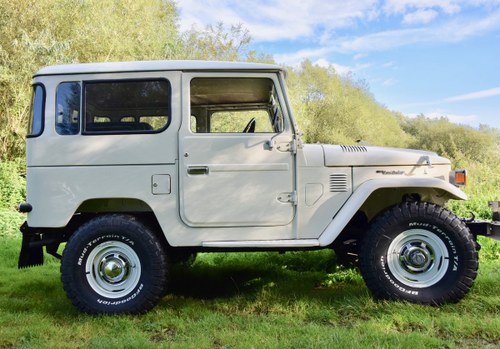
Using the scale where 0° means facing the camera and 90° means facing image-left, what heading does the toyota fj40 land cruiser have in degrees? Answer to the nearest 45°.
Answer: approximately 270°
